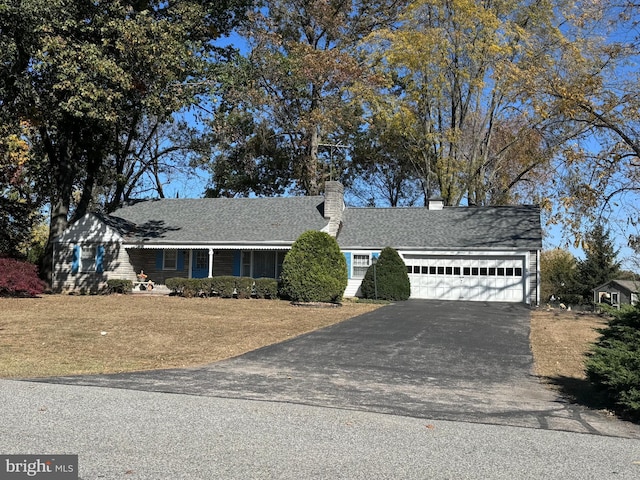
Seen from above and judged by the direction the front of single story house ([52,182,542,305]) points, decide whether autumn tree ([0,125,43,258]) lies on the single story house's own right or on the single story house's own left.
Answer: on the single story house's own right

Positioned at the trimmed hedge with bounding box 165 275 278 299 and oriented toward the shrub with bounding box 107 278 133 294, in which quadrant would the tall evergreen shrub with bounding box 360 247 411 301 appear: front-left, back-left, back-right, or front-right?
back-right

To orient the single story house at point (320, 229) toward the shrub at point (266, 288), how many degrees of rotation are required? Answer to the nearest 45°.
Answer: approximately 45° to its right

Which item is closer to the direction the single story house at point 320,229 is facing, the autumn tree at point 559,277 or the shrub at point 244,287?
the shrub

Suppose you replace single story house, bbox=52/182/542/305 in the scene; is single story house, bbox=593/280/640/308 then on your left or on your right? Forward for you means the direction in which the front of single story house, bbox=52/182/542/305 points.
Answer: on your left

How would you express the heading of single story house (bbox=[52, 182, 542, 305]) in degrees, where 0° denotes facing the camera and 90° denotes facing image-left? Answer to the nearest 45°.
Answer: approximately 0°

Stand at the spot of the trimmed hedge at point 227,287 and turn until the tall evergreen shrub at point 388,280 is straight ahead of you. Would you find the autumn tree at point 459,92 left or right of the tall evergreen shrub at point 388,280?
left

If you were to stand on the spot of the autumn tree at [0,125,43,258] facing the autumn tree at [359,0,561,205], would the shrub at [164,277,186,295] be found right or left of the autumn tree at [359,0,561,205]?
right

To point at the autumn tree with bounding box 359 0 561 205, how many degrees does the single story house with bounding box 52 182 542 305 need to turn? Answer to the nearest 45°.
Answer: approximately 135° to its left

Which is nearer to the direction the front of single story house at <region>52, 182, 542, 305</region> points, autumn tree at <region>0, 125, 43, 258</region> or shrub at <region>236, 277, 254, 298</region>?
the shrub

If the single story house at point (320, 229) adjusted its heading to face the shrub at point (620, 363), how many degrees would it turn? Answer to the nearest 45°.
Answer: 0° — it already faces it

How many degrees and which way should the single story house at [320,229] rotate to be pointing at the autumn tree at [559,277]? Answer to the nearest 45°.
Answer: approximately 135° to its left

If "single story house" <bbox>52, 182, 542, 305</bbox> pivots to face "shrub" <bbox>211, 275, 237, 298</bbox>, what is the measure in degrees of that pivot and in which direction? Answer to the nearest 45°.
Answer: approximately 45° to its right

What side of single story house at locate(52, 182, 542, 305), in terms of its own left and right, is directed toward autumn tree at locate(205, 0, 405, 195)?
back
